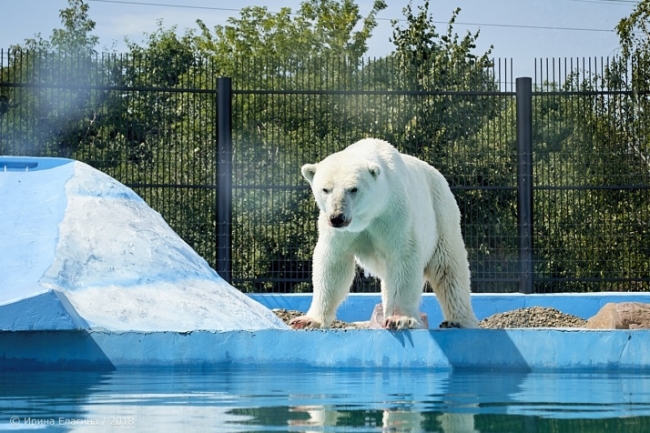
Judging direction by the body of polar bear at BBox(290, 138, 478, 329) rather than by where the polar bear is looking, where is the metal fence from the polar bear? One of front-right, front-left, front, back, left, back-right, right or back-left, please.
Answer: back-right

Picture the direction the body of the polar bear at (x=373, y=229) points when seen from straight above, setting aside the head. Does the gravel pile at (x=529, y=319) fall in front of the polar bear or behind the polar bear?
behind

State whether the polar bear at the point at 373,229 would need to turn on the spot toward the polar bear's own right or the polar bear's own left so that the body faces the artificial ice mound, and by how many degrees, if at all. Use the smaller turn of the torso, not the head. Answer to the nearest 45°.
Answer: approximately 90° to the polar bear's own right

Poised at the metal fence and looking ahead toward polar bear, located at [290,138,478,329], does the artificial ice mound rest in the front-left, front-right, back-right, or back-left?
front-right

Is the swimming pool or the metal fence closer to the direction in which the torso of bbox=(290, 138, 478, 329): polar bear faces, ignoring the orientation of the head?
the swimming pool

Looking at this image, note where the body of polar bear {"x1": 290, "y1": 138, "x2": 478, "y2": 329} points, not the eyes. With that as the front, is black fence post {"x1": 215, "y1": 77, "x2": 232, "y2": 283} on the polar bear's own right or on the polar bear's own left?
on the polar bear's own right

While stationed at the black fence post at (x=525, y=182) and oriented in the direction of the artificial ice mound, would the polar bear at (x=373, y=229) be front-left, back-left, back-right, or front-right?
front-left

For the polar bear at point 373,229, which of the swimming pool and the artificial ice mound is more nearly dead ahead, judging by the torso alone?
the swimming pool

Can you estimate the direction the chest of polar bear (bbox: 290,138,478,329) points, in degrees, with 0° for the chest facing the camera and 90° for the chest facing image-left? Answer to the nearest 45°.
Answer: approximately 45°

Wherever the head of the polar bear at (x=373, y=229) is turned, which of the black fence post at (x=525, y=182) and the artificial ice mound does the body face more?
the artificial ice mound

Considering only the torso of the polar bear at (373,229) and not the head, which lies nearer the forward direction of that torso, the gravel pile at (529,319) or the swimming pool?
the swimming pool
